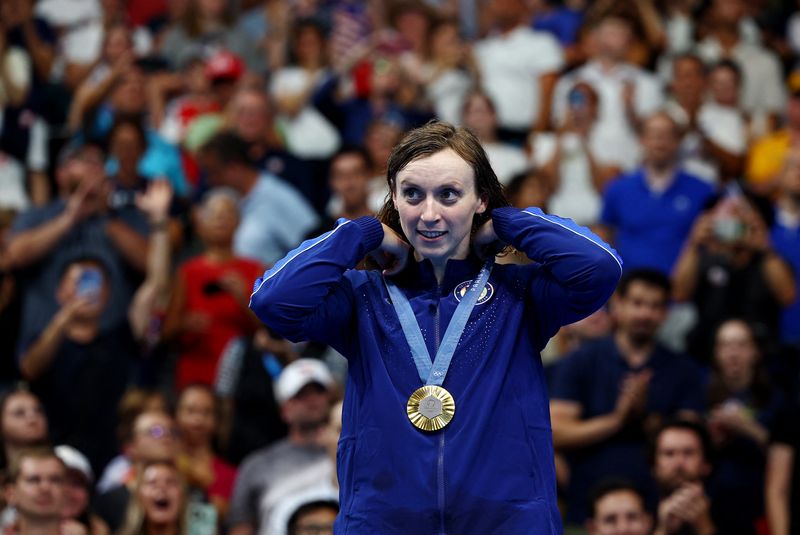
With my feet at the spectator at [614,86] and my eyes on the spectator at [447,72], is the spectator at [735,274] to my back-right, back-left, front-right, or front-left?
back-left

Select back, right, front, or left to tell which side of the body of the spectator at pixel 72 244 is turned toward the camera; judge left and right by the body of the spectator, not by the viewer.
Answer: front

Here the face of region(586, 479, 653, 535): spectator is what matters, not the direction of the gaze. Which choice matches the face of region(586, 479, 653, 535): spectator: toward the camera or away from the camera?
toward the camera

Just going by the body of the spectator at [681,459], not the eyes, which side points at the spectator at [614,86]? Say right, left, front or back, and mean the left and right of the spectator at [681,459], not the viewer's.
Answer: back

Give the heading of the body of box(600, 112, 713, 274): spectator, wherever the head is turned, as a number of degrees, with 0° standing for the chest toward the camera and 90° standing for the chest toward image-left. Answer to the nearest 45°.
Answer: approximately 0°

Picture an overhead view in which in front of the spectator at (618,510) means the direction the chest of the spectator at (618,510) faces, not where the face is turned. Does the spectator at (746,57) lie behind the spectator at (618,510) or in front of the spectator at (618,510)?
behind

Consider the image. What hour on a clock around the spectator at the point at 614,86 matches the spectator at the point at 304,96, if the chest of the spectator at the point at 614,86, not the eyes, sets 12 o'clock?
the spectator at the point at 304,96 is roughly at 3 o'clock from the spectator at the point at 614,86.

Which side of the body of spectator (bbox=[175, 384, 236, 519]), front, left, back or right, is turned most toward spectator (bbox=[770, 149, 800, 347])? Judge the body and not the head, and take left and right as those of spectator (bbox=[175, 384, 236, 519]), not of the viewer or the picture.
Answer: left

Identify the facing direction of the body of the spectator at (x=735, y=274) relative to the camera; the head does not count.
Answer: toward the camera

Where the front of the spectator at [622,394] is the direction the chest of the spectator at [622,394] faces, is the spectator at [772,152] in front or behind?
behind

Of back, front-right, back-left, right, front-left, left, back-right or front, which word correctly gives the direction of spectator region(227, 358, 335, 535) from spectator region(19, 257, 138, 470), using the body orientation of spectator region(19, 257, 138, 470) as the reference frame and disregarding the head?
front-left

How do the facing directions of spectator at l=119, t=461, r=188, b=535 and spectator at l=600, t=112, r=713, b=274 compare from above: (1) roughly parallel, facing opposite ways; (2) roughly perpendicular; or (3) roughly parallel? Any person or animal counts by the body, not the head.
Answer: roughly parallel
